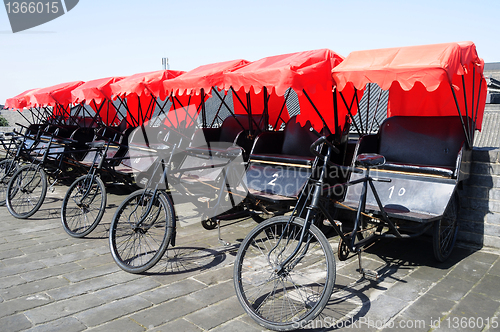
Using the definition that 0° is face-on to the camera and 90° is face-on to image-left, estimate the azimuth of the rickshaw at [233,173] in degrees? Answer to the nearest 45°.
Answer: approximately 45°

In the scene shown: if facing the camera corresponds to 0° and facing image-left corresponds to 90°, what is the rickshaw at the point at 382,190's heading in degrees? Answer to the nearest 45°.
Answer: approximately 45°
